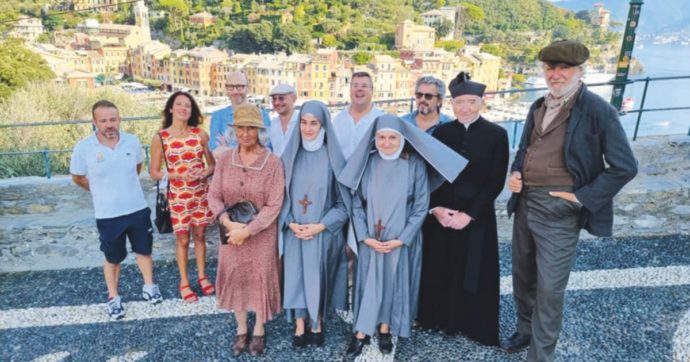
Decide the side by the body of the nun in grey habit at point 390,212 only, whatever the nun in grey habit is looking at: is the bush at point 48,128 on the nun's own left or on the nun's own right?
on the nun's own right

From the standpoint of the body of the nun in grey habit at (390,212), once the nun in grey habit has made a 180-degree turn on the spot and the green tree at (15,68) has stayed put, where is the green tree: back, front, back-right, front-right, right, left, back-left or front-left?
front-left

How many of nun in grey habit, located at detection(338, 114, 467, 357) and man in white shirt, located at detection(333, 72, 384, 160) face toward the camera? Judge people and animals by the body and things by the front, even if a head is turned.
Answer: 2

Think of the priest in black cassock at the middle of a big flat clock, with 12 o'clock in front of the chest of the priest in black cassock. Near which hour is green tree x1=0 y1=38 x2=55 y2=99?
The green tree is roughly at 4 o'clock from the priest in black cassock.

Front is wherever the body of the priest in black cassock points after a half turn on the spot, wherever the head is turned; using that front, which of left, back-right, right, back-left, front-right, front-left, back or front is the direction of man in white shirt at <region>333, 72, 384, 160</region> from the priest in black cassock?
front-left

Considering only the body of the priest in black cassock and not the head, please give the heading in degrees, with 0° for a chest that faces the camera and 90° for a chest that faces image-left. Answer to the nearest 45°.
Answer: approximately 0°

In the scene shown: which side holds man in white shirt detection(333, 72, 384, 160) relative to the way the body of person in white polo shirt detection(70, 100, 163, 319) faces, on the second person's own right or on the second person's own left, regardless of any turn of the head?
on the second person's own left

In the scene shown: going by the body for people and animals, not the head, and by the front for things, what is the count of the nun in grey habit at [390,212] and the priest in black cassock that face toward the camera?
2
